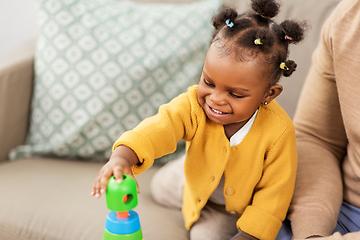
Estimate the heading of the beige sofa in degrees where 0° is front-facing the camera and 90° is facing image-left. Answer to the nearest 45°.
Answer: approximately 0°
